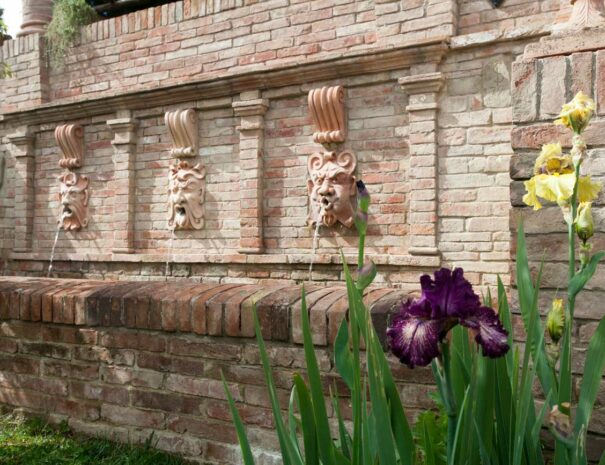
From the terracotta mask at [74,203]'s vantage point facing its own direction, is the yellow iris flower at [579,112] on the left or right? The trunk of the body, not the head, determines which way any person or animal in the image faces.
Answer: on its left

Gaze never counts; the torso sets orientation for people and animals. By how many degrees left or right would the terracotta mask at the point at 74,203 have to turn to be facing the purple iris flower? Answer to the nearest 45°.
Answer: approximately 45° to its left

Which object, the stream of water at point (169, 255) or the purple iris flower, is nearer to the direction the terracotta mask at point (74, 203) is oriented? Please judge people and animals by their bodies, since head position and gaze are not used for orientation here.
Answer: the purple iris flower

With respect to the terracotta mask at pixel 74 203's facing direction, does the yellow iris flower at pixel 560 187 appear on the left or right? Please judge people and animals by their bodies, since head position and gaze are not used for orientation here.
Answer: on its left

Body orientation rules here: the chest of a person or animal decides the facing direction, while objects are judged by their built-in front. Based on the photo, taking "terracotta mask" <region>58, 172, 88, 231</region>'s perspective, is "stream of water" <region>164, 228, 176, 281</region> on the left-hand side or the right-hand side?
on its left

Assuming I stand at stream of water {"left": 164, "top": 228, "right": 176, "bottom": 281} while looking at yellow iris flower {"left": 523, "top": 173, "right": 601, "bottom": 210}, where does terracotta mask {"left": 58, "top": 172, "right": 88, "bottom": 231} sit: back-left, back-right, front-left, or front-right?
back-right

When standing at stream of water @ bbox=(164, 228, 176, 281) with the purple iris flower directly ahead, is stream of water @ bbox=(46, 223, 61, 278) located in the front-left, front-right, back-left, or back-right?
back-right

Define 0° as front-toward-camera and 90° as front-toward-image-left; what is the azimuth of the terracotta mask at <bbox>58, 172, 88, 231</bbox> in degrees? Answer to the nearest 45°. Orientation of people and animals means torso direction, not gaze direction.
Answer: approximately 45°

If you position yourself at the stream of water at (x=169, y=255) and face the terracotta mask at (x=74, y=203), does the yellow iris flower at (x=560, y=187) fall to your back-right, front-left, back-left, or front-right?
back-left
